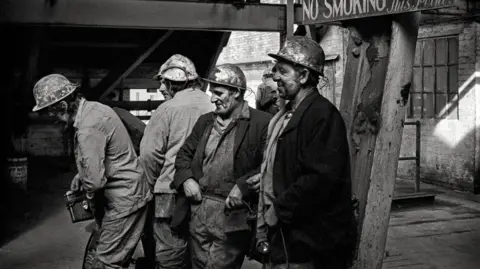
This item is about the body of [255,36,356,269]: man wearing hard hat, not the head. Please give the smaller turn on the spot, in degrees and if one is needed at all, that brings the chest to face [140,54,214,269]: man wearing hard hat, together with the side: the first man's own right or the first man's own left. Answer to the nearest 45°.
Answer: approximately 45° to the first man's own right

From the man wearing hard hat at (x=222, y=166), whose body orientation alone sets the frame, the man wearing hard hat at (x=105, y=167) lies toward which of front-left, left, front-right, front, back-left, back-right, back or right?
front-right

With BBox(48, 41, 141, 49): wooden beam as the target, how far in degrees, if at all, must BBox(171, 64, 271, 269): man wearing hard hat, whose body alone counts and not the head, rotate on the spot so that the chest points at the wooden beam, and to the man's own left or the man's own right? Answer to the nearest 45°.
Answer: approximately 90° to the man's own right

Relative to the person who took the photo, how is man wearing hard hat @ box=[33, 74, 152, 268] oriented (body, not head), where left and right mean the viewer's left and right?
facing to the left of the viewer

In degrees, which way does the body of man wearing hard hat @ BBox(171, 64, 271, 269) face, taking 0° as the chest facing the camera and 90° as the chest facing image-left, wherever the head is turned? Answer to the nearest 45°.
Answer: approximately 45°

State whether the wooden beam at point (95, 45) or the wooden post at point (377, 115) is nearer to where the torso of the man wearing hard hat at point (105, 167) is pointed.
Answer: the wooden beam

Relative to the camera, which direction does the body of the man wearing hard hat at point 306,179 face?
to the viewer's left

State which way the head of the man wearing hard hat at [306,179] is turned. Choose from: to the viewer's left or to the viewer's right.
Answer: to the viewer's left

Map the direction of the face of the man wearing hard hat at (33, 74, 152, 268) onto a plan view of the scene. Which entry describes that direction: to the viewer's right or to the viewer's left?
to the viewer's left

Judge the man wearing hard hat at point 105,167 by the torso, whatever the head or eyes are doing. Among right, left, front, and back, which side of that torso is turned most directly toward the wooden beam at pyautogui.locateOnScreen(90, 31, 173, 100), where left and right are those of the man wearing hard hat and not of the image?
right

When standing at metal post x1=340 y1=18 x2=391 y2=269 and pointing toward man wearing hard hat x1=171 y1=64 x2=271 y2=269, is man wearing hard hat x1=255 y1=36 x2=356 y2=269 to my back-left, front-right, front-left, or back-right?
front-left
